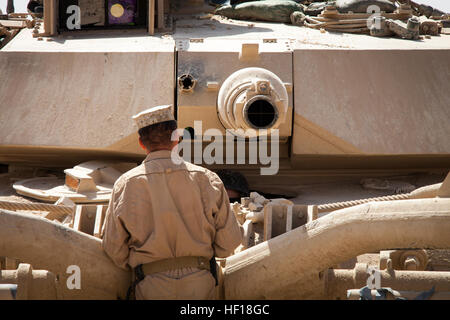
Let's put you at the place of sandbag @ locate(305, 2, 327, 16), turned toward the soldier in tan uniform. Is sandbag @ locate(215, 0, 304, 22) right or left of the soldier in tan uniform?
right

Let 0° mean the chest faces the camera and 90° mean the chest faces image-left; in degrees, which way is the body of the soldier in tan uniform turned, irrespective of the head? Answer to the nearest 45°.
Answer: approximately 180°

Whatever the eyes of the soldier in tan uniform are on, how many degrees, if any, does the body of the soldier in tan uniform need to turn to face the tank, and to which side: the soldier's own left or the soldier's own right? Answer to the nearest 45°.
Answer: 0° — they already face it

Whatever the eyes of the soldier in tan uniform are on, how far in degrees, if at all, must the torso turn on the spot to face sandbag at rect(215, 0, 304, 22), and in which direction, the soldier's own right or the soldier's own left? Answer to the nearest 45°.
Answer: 0° — they already face it

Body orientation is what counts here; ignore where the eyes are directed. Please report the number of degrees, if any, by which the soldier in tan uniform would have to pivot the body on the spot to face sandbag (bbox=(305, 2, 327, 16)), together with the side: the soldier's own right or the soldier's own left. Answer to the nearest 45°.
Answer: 0° — they already face it
